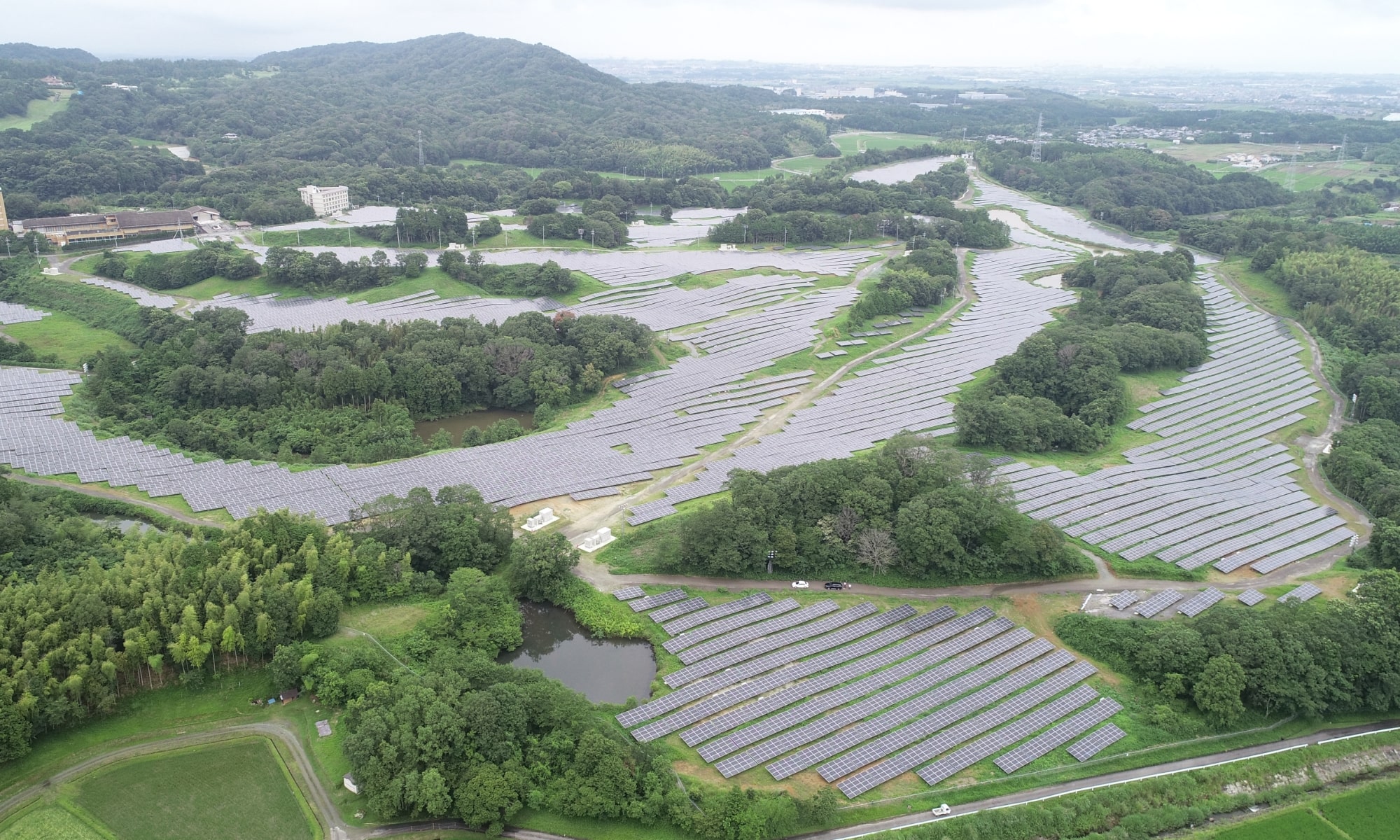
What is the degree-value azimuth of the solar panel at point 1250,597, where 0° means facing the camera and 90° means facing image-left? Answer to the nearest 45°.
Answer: approximately 315°

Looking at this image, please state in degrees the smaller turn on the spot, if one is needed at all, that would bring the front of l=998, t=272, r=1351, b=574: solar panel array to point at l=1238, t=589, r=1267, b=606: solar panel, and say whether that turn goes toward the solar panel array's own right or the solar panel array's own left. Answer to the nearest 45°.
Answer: approximately 45° to the solar panel array's own right

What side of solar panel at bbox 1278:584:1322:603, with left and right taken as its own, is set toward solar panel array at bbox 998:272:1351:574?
back

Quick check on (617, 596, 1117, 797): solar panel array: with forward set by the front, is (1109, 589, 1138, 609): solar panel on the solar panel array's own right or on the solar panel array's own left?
on the solar panel array's own left

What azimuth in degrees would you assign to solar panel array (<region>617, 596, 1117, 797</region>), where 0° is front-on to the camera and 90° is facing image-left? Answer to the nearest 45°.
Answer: approximately 315°

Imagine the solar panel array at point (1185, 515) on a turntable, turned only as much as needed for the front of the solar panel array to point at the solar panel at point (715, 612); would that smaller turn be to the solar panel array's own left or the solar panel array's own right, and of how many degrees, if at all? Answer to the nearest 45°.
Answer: approximately 90° to the solar panel array's own right

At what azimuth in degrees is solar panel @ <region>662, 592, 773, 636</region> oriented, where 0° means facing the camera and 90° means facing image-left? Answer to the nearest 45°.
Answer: approximately 315°

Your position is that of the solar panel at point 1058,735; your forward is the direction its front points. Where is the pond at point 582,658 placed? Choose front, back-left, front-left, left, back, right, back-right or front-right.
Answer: back-right
